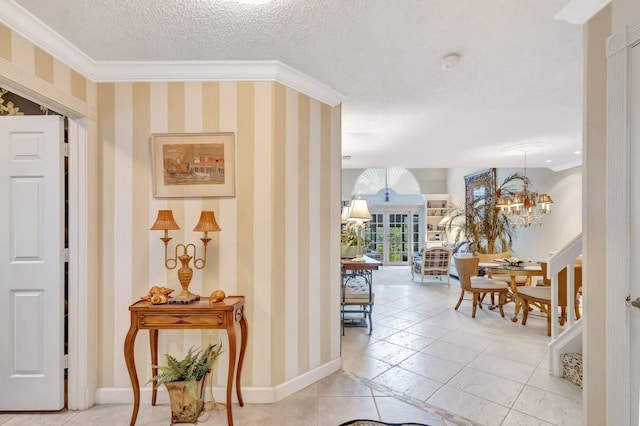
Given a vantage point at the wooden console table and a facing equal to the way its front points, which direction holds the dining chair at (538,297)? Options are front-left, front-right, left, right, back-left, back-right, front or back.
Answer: left

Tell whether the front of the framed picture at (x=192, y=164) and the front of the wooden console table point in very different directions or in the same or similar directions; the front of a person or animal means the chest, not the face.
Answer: same or similar directions

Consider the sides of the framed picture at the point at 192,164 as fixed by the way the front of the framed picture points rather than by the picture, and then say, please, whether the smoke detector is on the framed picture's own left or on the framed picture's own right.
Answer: on the framed picture's own left

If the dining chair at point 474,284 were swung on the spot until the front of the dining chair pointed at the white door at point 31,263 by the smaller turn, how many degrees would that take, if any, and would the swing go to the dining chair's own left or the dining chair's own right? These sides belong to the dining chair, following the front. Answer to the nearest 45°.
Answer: approximately 180°

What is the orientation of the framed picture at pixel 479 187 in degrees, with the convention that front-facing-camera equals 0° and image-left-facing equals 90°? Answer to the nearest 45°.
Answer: approximately 45°

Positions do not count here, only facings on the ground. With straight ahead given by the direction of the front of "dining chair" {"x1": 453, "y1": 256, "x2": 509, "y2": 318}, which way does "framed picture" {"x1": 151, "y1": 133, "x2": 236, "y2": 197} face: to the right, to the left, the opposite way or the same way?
to the right

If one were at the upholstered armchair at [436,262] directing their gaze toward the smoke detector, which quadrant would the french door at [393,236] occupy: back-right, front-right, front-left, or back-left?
back-right

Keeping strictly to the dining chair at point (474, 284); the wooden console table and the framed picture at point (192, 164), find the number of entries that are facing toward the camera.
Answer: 2

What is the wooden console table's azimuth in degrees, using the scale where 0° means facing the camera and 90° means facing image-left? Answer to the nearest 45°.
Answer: approximately 0°

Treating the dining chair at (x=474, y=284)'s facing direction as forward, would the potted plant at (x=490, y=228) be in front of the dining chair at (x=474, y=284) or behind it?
in front

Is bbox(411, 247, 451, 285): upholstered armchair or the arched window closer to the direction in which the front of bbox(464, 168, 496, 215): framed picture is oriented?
the upholstered armchair

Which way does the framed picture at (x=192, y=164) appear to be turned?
toward the camera

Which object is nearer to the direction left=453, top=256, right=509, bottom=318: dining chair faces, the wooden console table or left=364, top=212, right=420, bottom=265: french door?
the french door

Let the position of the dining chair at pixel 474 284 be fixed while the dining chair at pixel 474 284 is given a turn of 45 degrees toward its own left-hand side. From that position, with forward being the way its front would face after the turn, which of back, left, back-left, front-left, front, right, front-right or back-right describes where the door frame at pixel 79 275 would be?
back-left
